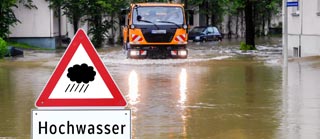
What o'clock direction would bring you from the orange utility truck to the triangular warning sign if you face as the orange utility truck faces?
The triangular warning sign is roughly at 12 o'clock from the orange utility truck.

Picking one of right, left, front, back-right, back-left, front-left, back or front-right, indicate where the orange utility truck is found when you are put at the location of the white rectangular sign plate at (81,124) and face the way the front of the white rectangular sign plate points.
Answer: back

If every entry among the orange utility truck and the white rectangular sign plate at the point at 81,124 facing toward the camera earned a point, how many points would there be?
2

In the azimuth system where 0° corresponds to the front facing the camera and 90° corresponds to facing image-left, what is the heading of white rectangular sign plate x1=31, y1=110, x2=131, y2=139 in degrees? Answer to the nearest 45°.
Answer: approximately 0°

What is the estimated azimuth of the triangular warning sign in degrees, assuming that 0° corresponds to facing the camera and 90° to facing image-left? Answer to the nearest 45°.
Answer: approximately 0°

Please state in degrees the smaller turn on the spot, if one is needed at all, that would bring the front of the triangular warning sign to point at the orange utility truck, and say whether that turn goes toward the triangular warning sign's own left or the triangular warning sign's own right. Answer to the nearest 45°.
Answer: approximately 180°

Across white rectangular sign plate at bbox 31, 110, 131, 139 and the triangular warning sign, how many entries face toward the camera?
2
